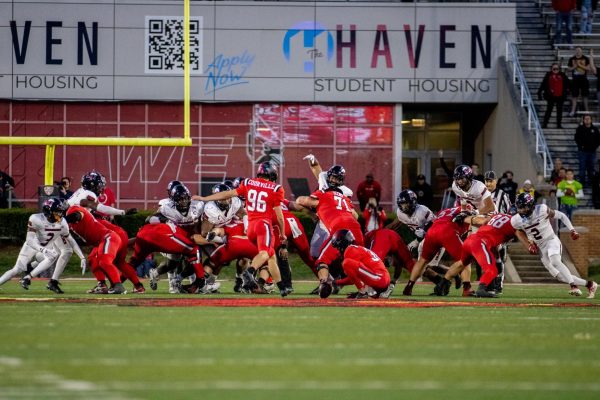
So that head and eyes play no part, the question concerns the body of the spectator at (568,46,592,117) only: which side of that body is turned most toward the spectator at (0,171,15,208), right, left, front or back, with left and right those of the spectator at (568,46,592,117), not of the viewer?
right

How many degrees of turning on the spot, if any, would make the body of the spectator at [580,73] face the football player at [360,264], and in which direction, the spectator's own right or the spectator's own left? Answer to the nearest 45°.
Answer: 0° — they already face them

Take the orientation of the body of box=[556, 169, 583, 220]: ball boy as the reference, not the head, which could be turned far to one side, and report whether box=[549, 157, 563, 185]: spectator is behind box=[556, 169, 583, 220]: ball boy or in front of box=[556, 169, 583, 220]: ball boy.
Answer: behind

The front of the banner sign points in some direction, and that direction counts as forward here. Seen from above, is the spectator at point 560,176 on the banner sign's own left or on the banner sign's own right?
on the banner sign's own left

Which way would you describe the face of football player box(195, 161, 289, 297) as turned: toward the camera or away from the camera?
away from the camera
